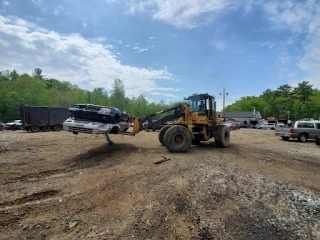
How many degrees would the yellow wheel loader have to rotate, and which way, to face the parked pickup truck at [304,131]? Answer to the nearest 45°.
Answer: approximately 180°

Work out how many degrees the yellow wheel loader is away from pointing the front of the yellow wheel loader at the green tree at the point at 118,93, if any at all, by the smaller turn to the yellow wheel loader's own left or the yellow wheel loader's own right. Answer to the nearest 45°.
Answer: approximately 90° to the yellow wheel loader's own right

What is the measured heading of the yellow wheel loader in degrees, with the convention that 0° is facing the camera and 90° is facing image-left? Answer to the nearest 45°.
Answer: approximately 45°

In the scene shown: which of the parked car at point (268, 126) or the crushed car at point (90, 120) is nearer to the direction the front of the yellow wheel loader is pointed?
the crushed car

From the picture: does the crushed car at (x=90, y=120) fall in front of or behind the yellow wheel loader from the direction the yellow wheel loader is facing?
in front

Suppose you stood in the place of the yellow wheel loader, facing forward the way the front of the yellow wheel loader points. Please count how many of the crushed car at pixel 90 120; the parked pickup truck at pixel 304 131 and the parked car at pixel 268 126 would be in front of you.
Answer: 1

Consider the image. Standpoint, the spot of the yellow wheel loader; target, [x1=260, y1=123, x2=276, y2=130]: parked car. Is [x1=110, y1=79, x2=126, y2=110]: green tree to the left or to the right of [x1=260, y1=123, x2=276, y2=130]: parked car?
left

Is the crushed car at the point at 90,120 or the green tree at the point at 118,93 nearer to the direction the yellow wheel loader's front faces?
the crushed car

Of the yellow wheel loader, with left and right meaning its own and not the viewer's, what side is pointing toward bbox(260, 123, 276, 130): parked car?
back
